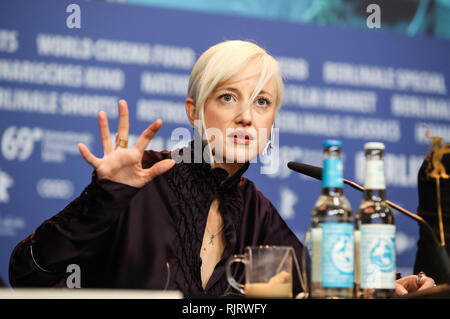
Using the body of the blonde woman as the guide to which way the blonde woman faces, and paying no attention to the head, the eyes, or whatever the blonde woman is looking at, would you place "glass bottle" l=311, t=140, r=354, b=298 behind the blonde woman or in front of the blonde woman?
in front

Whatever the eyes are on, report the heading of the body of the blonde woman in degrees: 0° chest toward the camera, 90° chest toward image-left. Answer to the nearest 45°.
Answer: approximately 315°

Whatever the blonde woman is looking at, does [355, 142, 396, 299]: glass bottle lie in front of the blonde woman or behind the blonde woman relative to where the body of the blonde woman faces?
in front
